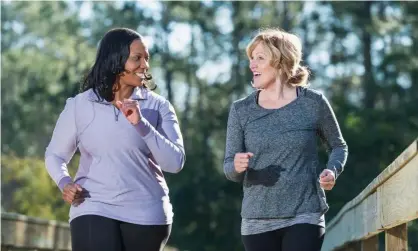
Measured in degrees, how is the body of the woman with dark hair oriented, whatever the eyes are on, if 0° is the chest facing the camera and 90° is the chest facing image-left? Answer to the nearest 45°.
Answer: approximately 0°

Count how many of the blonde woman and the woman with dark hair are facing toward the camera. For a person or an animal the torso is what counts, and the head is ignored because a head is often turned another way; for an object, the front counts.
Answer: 2

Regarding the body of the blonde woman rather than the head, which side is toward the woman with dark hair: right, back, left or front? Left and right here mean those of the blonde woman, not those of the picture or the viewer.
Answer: right

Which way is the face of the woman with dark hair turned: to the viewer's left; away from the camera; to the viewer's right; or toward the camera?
to the viewer's right

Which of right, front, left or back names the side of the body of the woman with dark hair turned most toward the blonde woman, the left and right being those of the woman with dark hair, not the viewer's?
left
